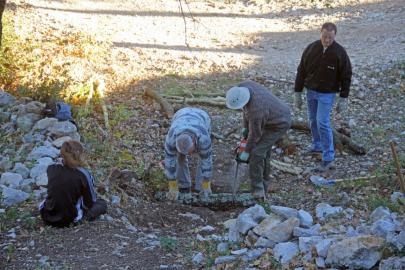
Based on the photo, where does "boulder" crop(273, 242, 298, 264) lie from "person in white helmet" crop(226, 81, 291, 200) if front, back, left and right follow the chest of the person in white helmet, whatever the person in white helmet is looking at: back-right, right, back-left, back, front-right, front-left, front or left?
left

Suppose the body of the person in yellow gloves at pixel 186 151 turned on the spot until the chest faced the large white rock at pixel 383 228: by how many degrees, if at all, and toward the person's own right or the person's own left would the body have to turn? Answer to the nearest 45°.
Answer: approximately 45° to the person's own left

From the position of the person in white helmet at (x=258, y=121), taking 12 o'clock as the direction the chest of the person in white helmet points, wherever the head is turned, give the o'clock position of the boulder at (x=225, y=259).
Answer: The boulder is roughly at 9 o'clock from the person in white helmet.

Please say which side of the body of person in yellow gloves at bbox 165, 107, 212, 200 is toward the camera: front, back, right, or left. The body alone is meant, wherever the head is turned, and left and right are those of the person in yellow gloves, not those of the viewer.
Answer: front

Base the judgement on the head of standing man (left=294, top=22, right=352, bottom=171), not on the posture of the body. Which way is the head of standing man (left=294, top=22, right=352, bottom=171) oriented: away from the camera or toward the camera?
toward the camera

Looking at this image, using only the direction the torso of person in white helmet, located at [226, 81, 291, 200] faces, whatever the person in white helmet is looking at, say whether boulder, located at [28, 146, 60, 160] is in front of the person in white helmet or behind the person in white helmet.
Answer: in front

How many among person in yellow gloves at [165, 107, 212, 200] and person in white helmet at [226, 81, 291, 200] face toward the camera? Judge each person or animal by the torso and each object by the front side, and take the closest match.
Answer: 1

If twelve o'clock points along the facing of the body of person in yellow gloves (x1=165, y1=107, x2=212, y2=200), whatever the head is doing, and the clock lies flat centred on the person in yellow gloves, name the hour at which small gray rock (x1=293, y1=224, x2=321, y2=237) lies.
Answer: The small gray rock is roughly at 11 o'clock from the person in yellow gloves.

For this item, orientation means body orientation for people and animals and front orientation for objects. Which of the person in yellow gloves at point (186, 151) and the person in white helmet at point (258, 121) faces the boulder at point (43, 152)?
the person in white helmet at point (258, 121)

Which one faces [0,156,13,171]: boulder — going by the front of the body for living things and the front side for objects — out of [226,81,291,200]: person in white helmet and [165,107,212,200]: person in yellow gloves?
[226,81,291,200]: person in white helmet

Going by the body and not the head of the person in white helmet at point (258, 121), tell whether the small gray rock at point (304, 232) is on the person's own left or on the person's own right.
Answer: on the person's own left

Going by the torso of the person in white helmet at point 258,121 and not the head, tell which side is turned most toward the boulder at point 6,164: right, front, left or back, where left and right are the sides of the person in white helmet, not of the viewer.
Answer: front

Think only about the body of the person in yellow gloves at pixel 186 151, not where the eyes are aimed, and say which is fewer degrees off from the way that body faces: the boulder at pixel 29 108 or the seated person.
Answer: the seated person

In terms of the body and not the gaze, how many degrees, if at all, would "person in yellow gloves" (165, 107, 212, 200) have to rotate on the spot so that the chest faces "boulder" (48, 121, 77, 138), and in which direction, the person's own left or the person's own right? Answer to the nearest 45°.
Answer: approximately 135° to the person's own right

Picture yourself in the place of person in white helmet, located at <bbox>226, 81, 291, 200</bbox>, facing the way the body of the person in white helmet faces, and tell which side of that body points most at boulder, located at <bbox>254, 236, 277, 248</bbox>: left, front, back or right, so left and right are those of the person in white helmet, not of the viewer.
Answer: left

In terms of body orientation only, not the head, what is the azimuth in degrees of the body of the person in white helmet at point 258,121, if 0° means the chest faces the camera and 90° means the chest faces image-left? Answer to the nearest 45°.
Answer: approximately 90°

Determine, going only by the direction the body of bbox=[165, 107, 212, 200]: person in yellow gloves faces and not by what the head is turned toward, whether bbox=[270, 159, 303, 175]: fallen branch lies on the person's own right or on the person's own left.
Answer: on the person's own left

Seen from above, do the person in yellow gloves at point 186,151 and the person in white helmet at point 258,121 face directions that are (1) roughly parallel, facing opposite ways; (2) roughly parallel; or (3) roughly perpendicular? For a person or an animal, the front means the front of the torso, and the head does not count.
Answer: roughly perpendicular
